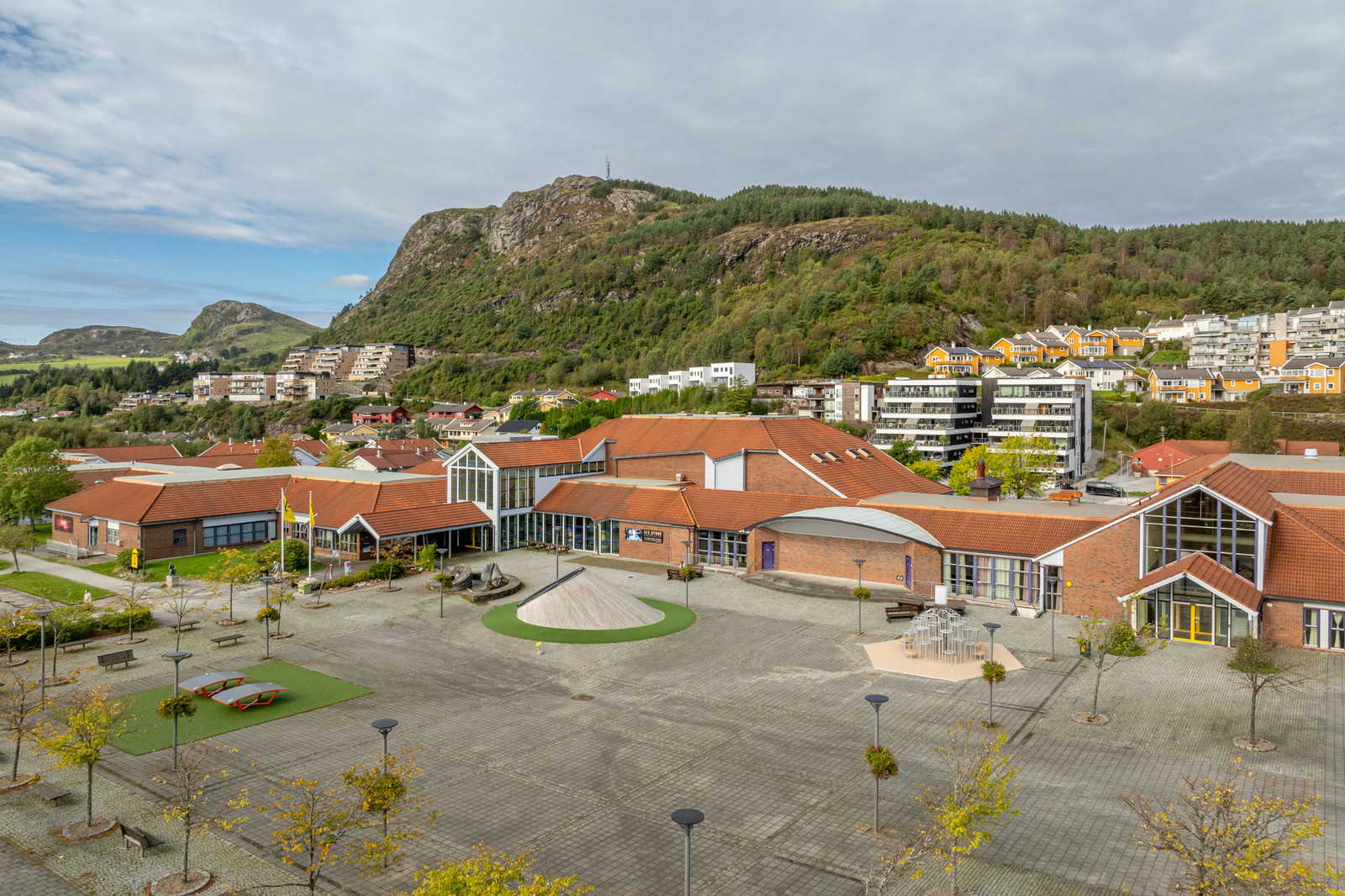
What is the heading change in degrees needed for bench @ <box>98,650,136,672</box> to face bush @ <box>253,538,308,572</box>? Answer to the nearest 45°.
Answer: approximately 90° to its left

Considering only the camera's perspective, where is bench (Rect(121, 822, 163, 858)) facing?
facing away from the viewer and to the right of the viewer

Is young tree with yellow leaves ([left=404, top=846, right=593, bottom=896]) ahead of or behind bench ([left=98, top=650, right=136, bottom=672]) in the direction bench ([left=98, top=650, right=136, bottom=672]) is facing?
ahead

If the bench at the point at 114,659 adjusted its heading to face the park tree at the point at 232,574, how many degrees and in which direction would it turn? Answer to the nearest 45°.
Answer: approximately 90° to its left

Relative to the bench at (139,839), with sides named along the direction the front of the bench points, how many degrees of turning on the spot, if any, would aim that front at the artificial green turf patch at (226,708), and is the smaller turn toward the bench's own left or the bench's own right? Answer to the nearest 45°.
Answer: approximately 45° to the bench's own left

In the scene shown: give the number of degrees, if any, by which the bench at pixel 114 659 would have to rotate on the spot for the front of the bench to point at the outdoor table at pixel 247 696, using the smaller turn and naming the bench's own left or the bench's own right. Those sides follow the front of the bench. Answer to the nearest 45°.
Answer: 0° — it already faces it
